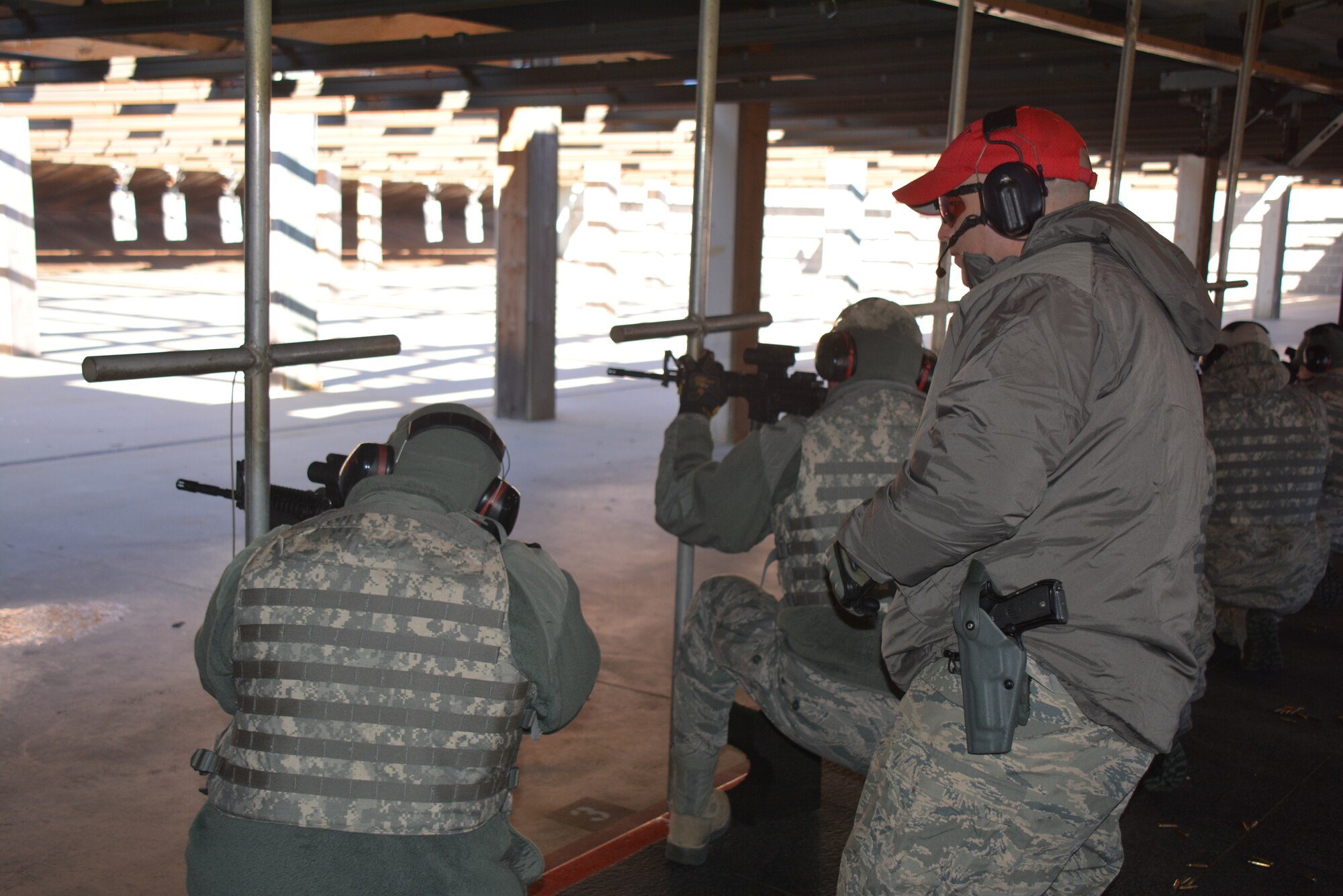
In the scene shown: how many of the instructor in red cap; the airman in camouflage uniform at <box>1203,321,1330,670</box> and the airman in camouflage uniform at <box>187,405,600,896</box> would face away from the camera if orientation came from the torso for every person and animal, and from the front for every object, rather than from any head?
2

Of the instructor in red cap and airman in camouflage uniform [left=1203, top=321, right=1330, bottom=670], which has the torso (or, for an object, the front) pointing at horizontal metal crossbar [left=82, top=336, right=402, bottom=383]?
the instructor in red cap

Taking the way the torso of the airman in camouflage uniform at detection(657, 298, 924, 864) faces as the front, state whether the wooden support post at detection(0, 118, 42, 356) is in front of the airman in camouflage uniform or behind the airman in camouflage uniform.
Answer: in front

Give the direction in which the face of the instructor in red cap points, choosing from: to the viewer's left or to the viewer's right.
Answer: to the viewer's left

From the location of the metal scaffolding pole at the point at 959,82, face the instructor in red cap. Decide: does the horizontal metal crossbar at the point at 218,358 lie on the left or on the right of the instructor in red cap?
right

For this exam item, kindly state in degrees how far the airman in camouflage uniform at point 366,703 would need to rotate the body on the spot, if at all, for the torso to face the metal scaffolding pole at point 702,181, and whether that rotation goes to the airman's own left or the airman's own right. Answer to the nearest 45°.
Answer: approximately 45° to the airman's own right

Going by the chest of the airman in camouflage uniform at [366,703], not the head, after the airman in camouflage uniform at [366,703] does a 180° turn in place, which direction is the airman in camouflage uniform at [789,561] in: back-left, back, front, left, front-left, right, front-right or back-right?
back-left

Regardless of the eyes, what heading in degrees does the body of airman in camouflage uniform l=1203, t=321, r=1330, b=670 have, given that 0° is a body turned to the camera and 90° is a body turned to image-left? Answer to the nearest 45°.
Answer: approximately 180°

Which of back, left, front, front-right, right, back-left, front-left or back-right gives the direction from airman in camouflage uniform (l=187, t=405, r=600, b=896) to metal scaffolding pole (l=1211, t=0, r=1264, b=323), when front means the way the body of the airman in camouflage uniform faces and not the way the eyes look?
front-right

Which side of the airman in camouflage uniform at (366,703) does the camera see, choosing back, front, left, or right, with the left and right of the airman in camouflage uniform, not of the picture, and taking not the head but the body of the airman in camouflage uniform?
back

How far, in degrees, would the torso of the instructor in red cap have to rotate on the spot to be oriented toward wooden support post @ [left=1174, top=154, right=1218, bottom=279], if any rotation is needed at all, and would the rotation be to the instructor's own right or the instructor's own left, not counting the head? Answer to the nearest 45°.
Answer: approximately 90° to the instructor's own right

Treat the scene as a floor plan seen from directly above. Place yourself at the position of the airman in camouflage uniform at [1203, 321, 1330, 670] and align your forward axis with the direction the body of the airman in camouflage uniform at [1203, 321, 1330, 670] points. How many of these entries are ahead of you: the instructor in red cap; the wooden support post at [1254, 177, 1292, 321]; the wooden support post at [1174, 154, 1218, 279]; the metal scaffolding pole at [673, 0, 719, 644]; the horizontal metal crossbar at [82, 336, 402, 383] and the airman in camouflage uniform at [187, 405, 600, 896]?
2

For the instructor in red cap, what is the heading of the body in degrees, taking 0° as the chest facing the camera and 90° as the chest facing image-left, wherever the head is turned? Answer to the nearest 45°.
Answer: approximately 90°

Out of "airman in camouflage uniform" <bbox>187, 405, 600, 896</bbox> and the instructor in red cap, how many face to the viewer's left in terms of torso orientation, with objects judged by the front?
1

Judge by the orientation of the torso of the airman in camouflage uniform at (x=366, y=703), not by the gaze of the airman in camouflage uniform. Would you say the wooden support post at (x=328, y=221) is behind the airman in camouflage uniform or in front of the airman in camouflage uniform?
in front

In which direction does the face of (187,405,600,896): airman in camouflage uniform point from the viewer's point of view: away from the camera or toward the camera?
away from the camera

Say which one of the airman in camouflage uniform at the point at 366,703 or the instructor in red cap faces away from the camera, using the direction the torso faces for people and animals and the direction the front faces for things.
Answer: the airman in camouflage uniform

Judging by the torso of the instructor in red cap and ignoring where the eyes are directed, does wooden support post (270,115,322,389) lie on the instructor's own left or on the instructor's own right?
on the instructor's own right
